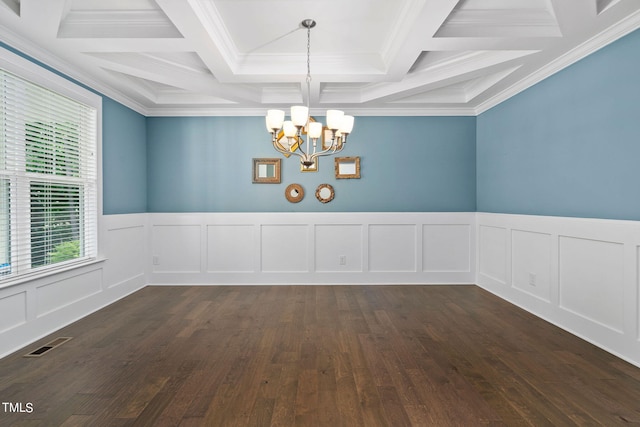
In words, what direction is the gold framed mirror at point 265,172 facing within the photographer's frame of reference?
facing the viewer

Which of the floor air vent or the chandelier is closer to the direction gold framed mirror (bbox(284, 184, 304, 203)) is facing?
the chandelier

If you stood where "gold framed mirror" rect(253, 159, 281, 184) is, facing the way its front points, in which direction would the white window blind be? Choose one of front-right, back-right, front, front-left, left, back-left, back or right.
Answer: front-right

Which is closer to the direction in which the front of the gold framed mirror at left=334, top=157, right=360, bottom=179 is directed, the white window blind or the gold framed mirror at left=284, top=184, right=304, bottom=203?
the white window blind

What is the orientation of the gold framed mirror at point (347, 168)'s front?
toward the camera

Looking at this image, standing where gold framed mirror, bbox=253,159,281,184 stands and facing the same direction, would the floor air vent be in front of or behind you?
in front

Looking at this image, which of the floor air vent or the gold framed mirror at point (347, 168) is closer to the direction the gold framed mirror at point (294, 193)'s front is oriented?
the floor air vent

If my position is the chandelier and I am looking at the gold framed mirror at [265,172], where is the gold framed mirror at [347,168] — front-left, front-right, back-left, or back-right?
front-right

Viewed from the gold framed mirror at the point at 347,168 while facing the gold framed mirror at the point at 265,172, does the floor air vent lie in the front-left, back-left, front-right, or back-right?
front-left

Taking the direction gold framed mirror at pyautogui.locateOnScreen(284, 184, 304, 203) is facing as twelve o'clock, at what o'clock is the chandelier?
The chandelier is roughly at 12 o'clock from the gold framed mirror.

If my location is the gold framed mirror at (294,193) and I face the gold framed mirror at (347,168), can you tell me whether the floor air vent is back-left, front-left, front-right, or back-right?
back-right

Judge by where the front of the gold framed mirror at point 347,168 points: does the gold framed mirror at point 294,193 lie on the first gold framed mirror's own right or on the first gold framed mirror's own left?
on the first gold framed mirror's own right

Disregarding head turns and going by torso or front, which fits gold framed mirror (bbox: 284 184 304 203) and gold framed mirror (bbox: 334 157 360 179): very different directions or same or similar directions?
same or similar directions

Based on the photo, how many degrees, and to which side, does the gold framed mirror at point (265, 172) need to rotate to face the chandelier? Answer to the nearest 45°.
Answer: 0° — it already faces it

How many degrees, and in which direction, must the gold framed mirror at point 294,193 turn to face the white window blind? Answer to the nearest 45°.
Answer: approximately 45° to its right

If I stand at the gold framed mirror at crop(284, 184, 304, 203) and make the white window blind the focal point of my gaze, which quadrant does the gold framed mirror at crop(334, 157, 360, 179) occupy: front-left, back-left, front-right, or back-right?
back-left

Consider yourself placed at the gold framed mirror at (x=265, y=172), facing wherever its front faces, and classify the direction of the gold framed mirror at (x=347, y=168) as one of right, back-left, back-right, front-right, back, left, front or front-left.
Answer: left
